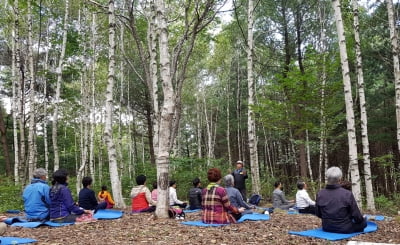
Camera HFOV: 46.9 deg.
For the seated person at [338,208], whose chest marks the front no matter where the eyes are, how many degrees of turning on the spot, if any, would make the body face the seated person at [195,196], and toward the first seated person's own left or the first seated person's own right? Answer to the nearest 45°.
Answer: approximately 45° to the first seated person's own left

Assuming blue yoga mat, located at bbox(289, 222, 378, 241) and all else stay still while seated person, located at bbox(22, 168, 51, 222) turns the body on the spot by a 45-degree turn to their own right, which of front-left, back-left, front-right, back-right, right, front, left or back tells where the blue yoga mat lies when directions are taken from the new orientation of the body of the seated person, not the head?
front-right

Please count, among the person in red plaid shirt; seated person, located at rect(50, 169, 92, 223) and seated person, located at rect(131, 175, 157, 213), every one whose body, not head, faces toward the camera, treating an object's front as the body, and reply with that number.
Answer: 0

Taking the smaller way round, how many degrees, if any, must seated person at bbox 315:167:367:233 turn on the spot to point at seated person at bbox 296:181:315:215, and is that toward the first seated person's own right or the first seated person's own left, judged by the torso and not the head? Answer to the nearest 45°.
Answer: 0° — they already face them

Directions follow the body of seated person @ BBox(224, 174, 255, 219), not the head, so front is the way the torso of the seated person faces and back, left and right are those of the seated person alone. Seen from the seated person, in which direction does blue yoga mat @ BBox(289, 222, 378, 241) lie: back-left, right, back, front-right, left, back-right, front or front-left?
right

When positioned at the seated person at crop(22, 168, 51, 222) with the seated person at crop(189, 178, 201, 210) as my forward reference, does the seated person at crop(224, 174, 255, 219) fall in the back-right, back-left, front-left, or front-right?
front-right

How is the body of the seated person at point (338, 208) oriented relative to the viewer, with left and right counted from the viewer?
facing away from the viewer

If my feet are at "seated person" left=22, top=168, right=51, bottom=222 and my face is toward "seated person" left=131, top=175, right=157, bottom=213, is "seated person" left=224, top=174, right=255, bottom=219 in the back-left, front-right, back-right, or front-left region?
front-right

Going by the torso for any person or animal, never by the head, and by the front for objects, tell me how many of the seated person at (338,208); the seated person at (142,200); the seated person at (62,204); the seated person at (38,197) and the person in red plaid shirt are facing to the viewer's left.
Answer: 0

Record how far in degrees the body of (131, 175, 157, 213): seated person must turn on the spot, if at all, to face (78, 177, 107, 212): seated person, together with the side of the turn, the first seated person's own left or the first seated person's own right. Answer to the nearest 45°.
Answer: approximately 135° to the first seated person's own left

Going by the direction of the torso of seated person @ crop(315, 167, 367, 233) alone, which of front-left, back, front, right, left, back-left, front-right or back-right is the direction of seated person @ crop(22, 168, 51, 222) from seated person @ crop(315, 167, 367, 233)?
left

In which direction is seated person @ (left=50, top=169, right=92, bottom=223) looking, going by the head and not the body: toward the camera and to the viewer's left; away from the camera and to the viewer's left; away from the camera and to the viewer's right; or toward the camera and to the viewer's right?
away from the camera and to the viewer's right
